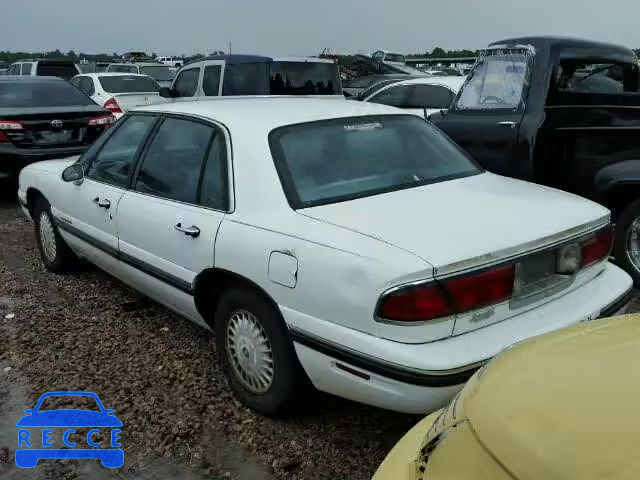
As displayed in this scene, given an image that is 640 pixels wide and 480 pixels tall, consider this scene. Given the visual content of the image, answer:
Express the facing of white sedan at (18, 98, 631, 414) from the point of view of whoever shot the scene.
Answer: facing away from the viewer and to the left of the viewer

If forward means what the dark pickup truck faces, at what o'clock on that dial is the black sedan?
The black sedan is roughly at 11 o'clock from the dark pickup truck.

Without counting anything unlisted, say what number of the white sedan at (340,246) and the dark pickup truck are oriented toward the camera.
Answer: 0

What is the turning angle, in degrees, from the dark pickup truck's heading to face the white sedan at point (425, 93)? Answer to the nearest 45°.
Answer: approximately 45° to its right

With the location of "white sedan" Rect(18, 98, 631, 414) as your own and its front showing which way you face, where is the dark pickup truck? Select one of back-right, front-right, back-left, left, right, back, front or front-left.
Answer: right

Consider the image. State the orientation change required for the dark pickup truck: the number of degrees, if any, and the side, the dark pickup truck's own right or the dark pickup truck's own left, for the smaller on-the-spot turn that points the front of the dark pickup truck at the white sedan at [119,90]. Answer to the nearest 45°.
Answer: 0° — it already faces it

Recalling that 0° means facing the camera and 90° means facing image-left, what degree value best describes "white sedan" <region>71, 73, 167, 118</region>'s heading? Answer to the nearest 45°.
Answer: approximately 135°

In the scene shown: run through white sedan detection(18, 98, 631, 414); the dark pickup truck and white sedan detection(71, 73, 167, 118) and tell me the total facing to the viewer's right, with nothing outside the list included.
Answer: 0

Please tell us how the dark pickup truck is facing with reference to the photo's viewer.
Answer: facing away from the viewer and to the left of the viewer

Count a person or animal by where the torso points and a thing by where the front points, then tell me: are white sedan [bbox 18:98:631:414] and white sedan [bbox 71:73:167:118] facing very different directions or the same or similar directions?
same or similar directions
